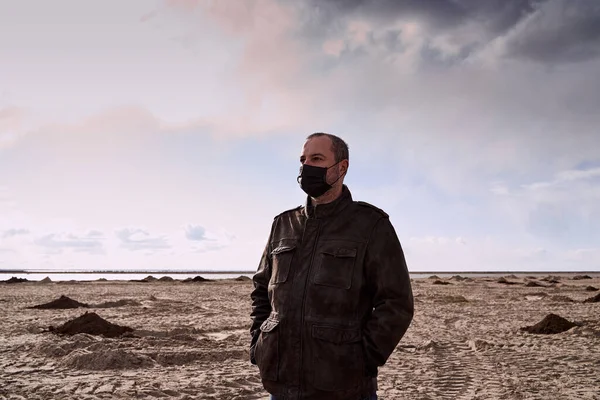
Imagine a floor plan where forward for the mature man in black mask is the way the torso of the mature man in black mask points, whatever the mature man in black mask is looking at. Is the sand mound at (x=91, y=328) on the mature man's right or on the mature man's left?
on the mature man's right

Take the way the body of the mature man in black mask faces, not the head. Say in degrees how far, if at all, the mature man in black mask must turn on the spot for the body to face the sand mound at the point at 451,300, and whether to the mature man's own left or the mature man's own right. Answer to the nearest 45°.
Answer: approximately 135° to the mature man's own right

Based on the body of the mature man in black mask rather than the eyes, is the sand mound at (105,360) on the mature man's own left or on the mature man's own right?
on the mature man's own right

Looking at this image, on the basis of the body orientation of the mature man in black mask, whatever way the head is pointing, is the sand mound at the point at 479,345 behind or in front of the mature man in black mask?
behind

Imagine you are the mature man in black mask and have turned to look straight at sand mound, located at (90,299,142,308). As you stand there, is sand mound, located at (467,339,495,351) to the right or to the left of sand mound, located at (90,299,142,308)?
right

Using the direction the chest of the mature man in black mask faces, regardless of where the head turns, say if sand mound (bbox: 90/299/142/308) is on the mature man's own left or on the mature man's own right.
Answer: on the mature man's own right

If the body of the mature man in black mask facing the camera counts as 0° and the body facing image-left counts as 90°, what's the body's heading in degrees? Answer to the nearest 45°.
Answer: approximately 45°

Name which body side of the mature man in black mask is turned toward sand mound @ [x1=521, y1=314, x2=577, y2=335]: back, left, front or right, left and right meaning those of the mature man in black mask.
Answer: back
